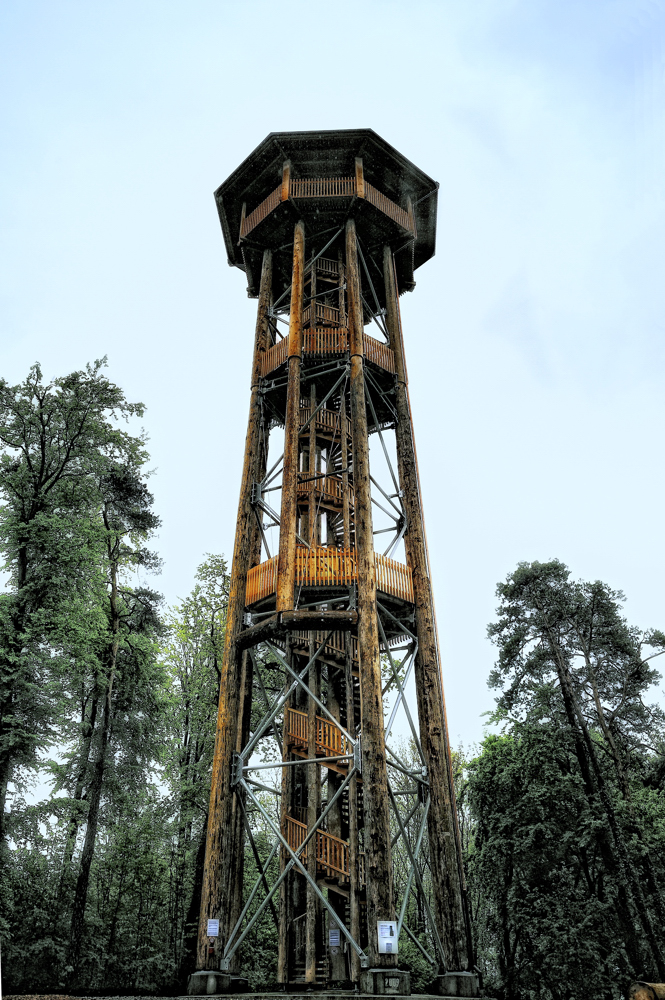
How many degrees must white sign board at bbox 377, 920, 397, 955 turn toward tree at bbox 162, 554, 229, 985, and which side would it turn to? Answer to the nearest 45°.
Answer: approximately 135° to its right

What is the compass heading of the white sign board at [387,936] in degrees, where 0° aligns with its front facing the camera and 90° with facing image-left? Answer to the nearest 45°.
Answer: approximately 0°

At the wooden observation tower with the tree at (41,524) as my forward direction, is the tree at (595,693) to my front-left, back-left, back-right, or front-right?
back-right

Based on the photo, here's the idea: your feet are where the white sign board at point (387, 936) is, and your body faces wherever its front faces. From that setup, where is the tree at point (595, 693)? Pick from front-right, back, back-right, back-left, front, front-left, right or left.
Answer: back-left
